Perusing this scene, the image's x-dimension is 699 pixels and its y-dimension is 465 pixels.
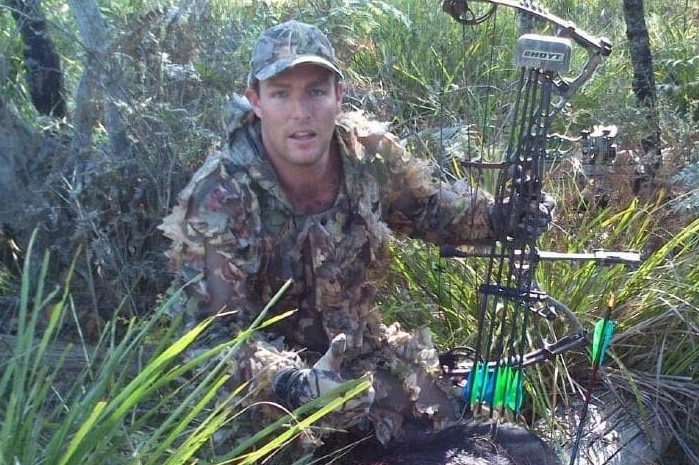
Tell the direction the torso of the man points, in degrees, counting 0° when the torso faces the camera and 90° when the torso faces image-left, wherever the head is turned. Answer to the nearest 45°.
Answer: approximately 0°

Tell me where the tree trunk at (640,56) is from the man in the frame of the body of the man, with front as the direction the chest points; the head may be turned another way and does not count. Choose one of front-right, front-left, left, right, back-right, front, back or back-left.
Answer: back-left
